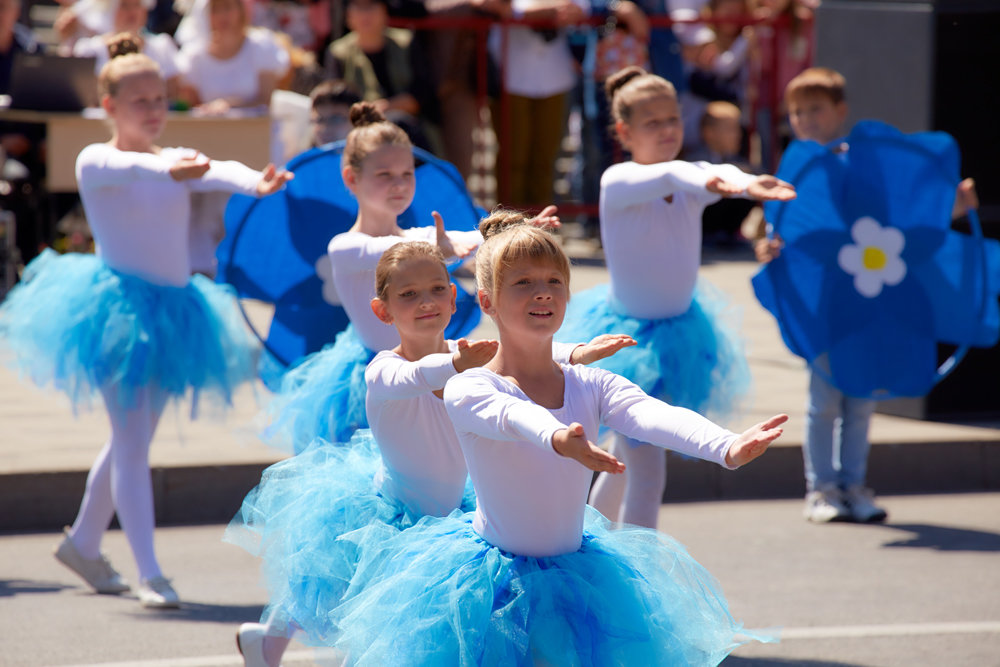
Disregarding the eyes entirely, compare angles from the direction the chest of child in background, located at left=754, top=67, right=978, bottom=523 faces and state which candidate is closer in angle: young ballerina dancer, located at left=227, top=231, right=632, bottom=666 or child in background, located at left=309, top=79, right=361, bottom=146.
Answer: the young ballerina dancer

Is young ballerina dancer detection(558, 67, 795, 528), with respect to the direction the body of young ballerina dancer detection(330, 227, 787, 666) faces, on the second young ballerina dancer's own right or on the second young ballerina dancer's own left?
on the second young ballerina dancer's own left

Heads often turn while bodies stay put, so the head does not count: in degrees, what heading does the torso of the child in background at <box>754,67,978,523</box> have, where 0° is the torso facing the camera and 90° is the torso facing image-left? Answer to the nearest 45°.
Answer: approximately 0°

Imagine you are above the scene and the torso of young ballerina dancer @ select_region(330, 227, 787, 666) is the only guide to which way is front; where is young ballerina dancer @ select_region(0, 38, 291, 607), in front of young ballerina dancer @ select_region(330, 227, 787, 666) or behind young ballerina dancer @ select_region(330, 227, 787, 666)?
behind

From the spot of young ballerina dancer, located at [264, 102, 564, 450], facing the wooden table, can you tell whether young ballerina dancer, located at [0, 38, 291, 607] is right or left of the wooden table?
left
